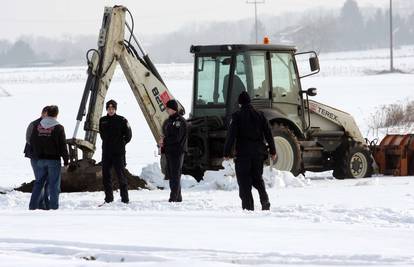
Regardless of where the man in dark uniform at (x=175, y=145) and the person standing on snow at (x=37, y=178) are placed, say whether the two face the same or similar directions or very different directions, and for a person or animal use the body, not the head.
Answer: very different directions

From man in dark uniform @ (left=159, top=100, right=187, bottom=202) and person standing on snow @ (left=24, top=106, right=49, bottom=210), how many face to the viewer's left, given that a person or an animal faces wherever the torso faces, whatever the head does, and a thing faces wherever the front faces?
1

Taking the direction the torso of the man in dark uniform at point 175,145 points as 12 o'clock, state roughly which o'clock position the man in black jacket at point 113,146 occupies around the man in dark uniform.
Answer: The man in black jacket is roughly at 12 o'clock from the man in dark uniform.

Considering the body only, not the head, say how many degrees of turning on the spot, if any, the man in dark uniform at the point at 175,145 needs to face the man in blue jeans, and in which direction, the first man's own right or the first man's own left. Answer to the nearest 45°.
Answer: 0° — they already face them

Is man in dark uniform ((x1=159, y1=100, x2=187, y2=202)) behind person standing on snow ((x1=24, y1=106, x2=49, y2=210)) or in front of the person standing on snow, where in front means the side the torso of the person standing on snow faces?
in front

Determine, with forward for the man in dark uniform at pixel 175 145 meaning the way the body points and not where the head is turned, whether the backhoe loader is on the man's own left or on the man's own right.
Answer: on the man's own right

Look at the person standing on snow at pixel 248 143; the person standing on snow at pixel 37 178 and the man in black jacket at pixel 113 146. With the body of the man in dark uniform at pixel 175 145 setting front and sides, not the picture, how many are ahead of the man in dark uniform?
2

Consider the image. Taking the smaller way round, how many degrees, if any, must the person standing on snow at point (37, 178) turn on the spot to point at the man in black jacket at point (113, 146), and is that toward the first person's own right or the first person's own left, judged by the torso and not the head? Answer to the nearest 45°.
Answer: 0° — they already face them

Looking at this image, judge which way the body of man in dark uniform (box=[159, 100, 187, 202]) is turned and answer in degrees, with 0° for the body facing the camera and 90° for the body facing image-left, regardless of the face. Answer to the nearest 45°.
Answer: approximately 90°
